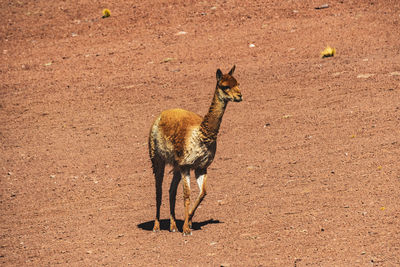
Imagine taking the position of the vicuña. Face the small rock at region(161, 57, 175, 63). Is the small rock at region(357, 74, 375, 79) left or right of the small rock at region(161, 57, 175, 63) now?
right

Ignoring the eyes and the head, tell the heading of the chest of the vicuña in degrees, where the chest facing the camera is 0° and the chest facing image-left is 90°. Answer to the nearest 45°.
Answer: approximately 315°

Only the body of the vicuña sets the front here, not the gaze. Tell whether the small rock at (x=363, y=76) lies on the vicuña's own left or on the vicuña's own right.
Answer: on the vicuña's own left

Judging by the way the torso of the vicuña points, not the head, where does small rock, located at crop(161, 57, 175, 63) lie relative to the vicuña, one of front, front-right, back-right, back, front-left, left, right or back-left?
back-left

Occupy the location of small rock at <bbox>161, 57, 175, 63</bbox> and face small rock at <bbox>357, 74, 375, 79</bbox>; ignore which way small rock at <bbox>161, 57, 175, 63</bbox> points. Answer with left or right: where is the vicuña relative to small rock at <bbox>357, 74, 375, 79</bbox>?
right
